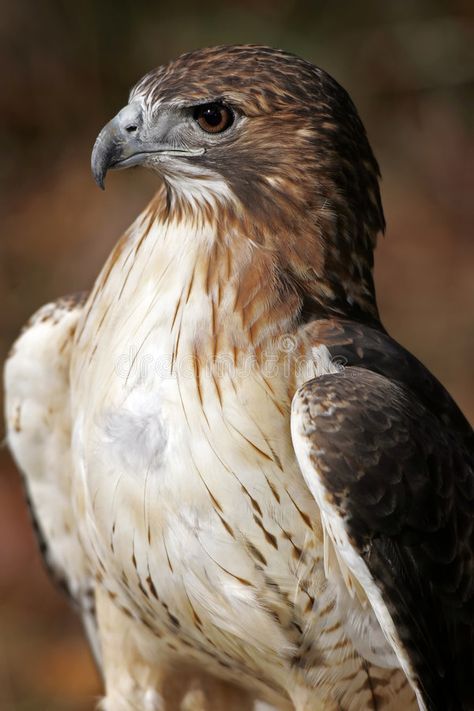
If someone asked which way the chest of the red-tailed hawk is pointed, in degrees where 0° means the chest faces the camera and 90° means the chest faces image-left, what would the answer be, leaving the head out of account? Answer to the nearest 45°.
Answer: approximately 45°
